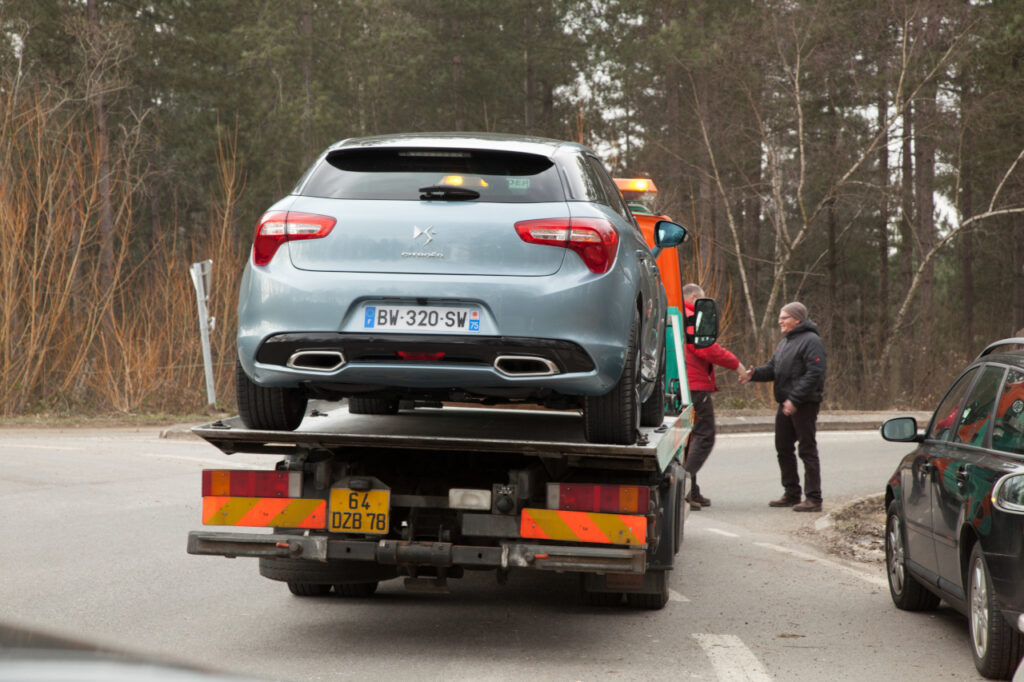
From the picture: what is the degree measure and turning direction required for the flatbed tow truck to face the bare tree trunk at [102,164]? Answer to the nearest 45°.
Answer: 0° — it already faces it

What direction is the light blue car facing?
away from the camera

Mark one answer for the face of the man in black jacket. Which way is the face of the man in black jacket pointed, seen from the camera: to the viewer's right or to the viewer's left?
to the viewer's left

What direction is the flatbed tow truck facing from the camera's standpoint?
away from the camera

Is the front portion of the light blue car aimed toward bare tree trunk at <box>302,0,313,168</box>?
yes

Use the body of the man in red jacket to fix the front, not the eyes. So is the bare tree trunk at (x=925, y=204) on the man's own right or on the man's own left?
on the man's own left

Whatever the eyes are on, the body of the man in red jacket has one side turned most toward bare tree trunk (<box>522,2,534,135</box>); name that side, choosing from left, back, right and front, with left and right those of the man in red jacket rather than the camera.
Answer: left

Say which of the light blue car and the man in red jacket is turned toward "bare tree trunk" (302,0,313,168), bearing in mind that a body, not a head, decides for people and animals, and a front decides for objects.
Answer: the light blue car

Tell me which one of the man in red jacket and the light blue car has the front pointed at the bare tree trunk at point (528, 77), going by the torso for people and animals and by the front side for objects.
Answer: the light blue car

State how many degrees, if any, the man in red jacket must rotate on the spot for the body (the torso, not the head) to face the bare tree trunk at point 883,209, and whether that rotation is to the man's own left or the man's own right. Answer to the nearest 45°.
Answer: approximately 90° to the man's own left

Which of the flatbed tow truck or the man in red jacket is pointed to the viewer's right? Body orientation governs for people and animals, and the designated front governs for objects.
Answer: the man in red jacket

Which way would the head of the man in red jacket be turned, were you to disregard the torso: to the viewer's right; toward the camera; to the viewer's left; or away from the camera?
to the viewer's right

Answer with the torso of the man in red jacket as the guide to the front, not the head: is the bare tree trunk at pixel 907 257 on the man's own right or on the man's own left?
on the man's own left

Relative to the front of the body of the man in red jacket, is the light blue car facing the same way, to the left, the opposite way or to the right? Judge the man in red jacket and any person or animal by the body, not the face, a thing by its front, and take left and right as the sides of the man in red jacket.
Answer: to the left

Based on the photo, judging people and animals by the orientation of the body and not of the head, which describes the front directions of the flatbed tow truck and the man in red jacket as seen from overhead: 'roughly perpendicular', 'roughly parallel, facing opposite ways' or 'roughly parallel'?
roughly perpendicular

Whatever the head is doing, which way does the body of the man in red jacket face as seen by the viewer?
to the viewer's right

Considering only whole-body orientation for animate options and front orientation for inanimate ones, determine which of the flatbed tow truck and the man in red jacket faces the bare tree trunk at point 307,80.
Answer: the flatbed tow truck
